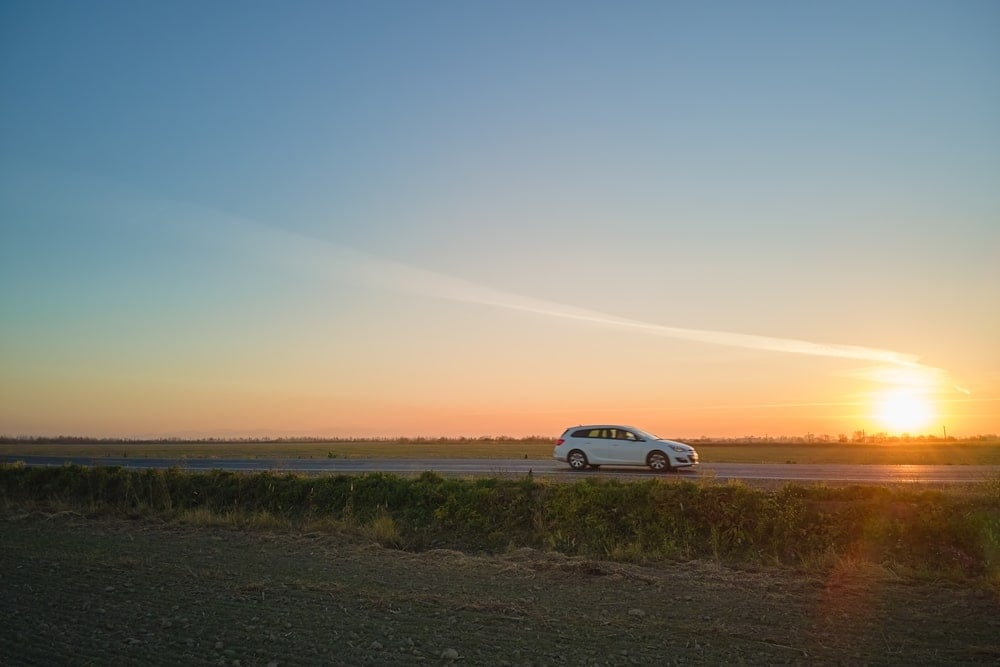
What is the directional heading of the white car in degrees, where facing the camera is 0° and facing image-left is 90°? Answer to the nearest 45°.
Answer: approximately 270°
